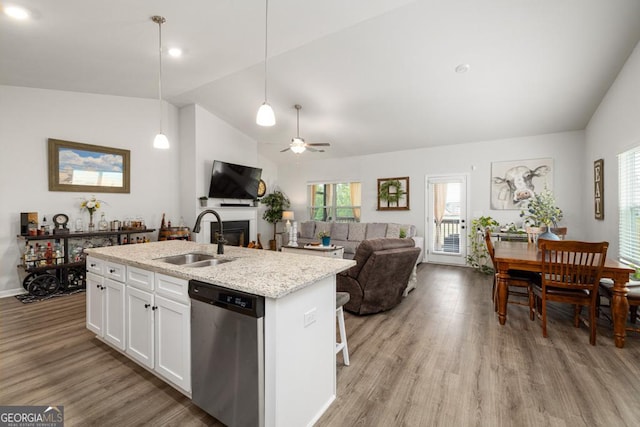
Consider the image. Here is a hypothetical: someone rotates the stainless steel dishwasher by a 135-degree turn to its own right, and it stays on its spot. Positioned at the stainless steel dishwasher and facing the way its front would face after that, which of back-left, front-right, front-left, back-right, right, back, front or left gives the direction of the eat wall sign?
right

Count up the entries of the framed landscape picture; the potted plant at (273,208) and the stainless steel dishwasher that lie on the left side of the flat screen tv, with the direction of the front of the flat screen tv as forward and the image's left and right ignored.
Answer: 1

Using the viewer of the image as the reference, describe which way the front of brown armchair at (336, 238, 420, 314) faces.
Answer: facing away from the viewer and to the left of the viewer

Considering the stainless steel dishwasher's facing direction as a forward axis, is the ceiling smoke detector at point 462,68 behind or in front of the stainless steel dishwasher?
behind

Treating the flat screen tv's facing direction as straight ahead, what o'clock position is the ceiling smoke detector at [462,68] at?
The ceiling smoke detector is roughly at 12 o'clock from the flat screen tv.

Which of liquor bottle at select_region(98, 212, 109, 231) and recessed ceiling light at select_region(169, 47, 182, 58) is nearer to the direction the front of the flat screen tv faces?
the recessed ceiling light

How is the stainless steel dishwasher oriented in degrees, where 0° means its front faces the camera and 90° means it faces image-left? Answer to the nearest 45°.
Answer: approximately 45°

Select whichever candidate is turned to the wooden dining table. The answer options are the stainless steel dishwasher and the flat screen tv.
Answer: the flat screen tv
